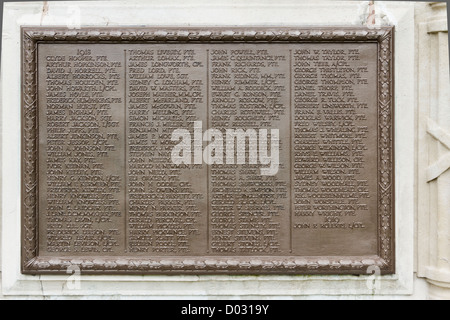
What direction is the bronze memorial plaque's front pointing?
toward the camera
